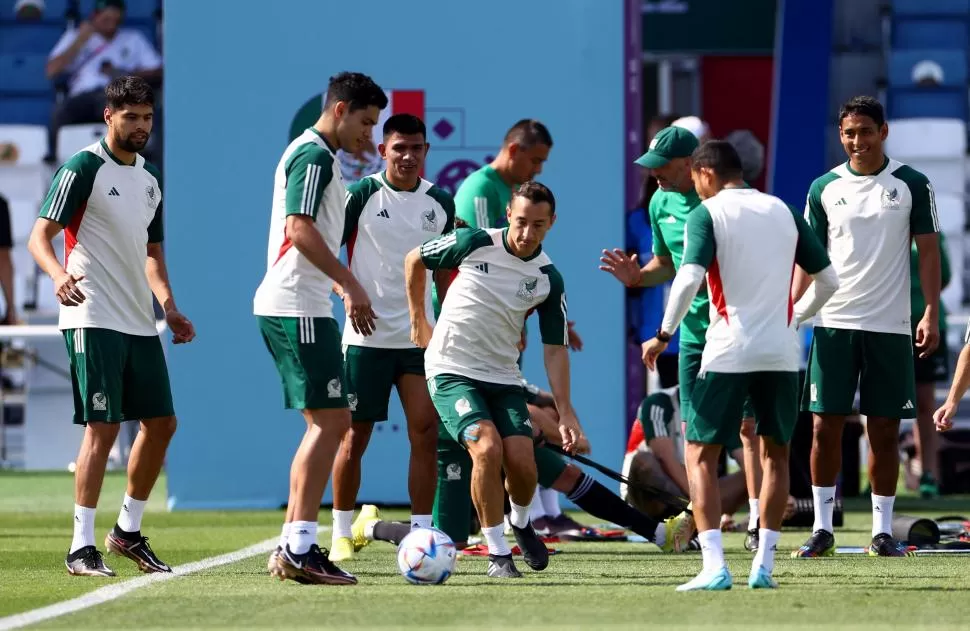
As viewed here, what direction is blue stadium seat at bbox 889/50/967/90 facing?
toward the camera

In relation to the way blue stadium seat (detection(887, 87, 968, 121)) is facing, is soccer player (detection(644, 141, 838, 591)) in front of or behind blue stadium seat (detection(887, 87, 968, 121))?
in front

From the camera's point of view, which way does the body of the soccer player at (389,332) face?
toward the camera

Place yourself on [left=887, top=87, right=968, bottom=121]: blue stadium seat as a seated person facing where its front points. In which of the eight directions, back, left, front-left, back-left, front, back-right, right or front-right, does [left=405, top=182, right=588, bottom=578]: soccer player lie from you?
front

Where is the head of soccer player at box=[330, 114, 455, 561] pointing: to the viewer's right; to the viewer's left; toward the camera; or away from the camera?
toward the camera

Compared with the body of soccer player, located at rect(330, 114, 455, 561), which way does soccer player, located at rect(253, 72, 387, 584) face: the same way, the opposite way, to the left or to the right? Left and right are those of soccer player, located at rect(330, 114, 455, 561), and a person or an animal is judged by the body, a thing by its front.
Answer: to the left

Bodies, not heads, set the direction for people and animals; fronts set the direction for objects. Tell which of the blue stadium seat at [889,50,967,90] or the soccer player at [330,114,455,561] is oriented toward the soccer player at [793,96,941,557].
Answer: the blue stadium seat

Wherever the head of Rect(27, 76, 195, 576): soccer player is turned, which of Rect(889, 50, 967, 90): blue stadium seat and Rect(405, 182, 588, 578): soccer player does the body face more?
the soccer player

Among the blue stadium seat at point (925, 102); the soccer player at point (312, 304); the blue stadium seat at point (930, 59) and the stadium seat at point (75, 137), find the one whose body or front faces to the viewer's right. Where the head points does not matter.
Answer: the soccer player

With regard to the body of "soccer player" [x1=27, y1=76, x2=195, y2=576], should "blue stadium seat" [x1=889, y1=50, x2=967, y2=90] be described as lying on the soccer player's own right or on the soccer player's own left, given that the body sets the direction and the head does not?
on the soccer player's own left

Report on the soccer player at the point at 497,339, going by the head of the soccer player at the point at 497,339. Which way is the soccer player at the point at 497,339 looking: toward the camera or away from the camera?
toward the camera

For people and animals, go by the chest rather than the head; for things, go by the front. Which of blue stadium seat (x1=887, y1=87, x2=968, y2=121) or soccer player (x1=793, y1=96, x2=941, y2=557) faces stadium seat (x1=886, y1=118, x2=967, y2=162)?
the blue stadium seat

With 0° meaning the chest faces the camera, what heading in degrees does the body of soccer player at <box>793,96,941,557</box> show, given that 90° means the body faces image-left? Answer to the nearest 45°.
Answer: approximately 0°

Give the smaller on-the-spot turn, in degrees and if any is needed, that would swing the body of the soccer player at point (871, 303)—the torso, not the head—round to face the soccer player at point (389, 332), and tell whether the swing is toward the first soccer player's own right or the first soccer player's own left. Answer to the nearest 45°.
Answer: approximately 90° to the first soccer player's own right

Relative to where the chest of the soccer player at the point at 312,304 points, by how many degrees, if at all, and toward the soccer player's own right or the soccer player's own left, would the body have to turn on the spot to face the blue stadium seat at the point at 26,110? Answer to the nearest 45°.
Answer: approximately 90° to the soccer player's own left

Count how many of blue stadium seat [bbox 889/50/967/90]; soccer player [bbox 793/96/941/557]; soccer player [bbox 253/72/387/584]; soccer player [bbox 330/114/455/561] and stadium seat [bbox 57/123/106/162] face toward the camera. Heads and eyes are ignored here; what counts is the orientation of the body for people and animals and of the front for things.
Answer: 4
